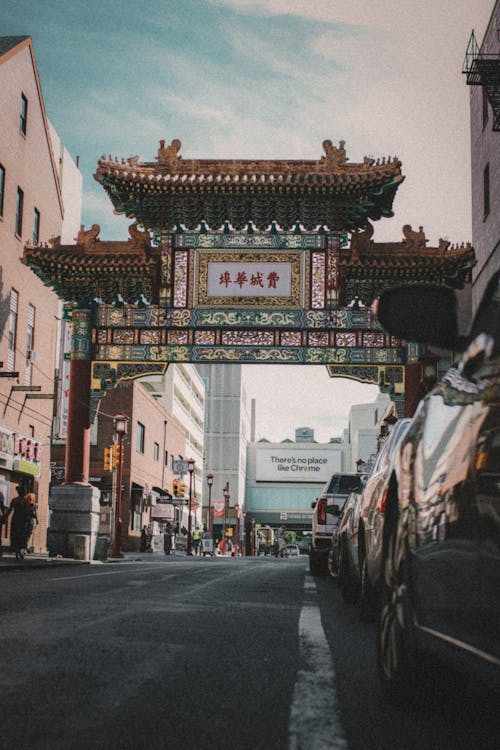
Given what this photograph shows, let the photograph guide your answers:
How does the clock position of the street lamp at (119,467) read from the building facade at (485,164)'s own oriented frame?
The street lamp is roughly at 12 o'clock from the building facade.

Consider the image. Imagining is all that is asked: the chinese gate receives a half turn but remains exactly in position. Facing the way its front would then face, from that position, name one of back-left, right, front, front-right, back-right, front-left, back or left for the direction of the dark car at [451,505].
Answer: back

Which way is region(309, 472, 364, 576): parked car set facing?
away from the camera

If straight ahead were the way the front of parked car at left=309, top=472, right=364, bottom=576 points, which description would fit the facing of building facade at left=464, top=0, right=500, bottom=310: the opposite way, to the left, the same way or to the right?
to the left

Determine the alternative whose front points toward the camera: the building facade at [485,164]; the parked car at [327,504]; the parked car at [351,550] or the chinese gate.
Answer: the chinese gate

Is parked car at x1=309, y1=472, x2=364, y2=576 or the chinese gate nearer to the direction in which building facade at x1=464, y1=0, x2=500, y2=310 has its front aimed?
the chinese gate

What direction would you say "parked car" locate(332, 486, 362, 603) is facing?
away from the camera

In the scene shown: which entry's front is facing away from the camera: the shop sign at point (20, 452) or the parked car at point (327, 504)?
the parked car

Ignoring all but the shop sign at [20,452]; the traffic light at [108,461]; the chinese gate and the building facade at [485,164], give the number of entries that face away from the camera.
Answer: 0

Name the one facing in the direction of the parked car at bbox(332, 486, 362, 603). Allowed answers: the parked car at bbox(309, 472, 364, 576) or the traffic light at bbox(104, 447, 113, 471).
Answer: the traffic light

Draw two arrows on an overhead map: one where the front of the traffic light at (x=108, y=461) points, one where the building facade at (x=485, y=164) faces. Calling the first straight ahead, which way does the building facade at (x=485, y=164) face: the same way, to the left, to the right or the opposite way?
to the right

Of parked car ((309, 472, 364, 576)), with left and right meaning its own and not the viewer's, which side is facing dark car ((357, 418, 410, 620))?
back

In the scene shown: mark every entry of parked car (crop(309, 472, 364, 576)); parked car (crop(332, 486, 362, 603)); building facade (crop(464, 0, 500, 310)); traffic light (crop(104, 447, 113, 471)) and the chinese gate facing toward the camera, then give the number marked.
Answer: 2

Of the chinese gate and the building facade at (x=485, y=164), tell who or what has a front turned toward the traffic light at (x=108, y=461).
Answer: the building facade

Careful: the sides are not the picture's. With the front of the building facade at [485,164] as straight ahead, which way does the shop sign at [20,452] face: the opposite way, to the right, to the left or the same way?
the opposite way

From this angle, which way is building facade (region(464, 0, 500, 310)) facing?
to the viewer's left

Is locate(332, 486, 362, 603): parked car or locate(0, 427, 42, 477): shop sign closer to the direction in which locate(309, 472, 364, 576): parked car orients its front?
the shop sign

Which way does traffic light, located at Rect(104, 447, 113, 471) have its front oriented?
toward the camera

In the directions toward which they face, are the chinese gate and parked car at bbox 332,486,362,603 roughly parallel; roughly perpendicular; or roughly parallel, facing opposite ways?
roughly parallel, facing opposite ways

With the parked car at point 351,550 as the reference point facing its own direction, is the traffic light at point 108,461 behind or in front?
in front
